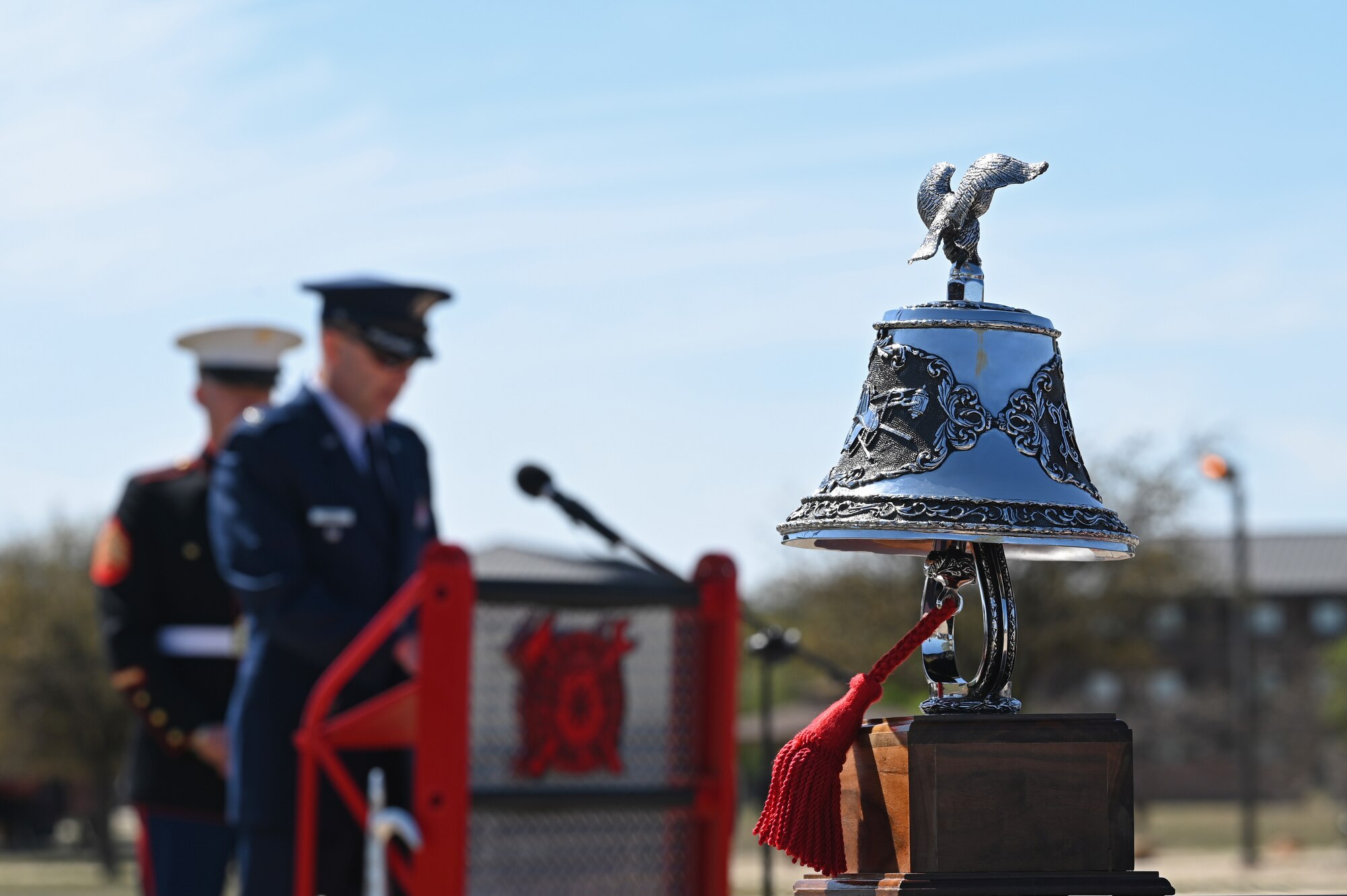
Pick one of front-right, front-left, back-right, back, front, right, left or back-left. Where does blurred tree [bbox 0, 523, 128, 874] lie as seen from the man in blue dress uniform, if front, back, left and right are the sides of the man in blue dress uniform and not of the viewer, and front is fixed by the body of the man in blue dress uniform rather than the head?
back-left

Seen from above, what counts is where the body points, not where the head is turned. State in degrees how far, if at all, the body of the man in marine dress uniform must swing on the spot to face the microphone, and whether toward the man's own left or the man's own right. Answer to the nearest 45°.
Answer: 0° — they already face it

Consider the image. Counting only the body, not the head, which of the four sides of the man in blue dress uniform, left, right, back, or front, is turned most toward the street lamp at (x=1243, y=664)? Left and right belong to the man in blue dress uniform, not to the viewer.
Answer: left

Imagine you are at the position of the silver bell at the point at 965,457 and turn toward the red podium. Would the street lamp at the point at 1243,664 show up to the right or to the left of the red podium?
right

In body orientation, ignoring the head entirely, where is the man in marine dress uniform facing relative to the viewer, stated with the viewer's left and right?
facing the viewer and to the right of the viewer

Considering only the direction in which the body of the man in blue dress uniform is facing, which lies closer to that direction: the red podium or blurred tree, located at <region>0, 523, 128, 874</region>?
the red podium

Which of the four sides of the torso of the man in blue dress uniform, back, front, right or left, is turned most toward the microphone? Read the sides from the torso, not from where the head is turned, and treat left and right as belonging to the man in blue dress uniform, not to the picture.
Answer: front

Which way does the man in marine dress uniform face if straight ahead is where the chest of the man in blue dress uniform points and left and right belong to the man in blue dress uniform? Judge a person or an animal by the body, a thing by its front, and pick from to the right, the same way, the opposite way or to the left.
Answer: the same way

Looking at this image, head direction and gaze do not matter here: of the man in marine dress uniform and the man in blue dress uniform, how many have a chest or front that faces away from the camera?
0

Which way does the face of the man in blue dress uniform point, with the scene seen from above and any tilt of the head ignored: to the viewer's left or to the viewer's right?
to the viewer's right

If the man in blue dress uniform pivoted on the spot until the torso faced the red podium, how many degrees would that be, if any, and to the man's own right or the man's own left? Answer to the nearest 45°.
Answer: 0° — they already face it

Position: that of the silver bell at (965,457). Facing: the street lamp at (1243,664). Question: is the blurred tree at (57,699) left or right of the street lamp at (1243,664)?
left

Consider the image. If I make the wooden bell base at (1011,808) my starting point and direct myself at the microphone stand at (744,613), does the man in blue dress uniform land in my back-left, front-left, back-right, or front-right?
front-left

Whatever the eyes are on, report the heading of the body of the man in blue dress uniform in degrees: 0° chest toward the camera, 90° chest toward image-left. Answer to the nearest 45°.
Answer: approximately 315°

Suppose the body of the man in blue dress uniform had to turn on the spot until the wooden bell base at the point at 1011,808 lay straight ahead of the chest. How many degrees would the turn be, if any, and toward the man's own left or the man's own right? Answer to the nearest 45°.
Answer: approximately 45° to the man's own right
